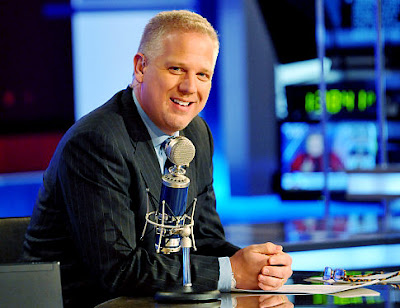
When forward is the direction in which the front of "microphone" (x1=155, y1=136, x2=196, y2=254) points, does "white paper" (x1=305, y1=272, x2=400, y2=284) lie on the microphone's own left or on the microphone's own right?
on the microphone's own left

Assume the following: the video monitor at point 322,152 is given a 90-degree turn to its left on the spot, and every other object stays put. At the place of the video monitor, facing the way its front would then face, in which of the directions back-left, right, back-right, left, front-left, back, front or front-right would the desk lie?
right

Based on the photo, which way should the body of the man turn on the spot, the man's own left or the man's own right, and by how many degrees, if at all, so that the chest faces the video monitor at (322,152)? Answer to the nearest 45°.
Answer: approximately 135° to the man's own left

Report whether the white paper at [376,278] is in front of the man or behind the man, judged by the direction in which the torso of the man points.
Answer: in front

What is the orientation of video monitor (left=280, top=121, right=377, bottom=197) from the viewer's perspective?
toward the camera

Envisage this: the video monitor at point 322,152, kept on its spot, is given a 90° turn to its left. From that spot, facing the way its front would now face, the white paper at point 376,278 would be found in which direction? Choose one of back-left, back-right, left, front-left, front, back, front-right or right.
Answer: right

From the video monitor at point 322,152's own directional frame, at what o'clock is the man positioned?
The man is roughly at 12 o'clock from the video monitor.

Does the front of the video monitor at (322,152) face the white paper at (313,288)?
yes

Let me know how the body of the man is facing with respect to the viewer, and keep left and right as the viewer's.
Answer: facing the viewer and to the right of the viewer
